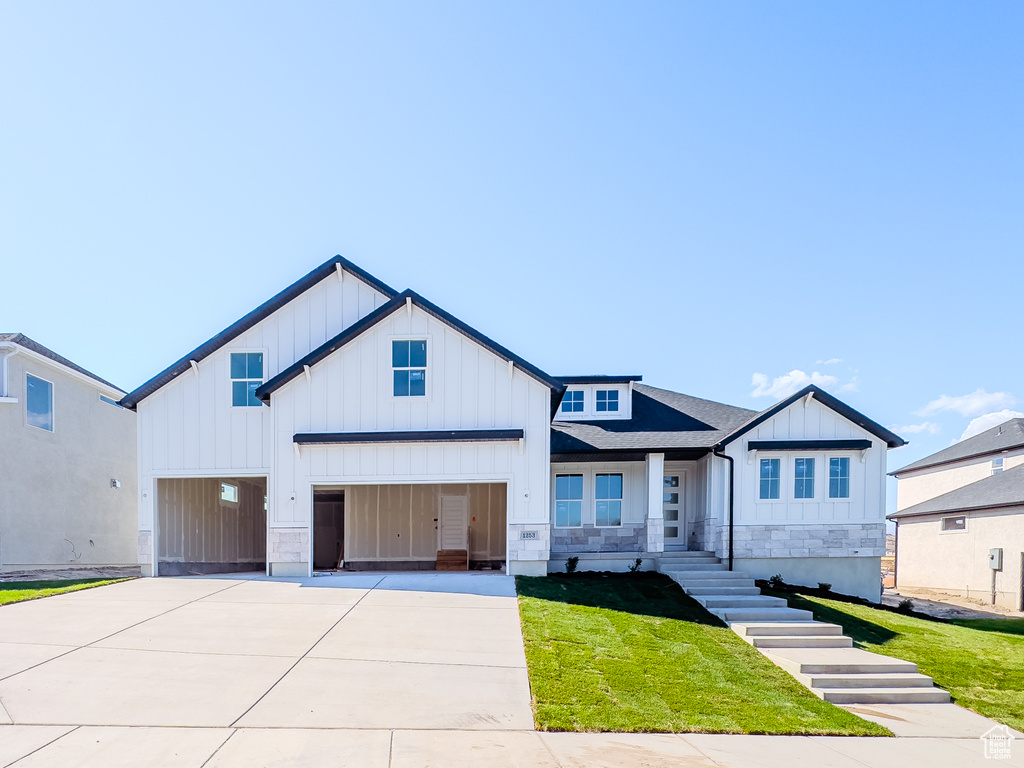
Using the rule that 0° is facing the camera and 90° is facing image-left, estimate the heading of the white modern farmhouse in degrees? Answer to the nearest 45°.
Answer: approximately 0°

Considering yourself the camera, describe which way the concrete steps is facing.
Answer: facing the viewer

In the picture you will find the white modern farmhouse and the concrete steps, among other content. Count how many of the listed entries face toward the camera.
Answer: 2

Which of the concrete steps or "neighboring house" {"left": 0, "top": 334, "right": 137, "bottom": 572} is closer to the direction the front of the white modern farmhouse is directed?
the concrete steps

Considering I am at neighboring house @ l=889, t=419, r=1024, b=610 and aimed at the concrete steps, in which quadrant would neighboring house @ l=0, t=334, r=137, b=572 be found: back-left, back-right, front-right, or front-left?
front-right
